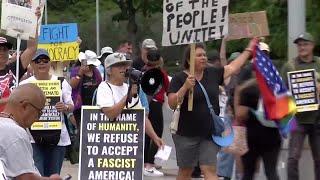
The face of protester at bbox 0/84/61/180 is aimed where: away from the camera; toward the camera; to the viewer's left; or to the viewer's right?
to the viewer's right

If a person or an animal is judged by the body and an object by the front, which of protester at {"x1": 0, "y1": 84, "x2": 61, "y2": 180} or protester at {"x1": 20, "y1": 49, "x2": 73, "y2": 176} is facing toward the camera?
protester at {"x1": 20, "y1": 49, "x2": 73, "y2": 176}

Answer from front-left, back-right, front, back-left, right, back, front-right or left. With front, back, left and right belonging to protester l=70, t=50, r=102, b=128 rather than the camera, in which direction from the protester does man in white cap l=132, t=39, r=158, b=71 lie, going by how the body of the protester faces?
left

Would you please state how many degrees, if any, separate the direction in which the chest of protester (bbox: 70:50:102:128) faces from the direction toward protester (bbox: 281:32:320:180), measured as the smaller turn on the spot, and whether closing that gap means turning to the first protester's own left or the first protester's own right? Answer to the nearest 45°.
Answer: approximately 45° to the first protester's own left

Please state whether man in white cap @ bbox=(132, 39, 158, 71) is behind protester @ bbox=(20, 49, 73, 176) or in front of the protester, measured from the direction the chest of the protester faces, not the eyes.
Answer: behind

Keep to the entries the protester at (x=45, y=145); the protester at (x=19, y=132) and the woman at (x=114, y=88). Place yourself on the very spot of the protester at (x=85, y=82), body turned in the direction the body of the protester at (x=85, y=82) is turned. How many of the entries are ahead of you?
3

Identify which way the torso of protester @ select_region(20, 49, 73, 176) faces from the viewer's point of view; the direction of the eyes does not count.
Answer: toward the camera

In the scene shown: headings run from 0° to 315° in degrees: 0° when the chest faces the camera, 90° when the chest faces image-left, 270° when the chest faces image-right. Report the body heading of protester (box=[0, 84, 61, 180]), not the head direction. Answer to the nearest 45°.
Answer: approximately 270°

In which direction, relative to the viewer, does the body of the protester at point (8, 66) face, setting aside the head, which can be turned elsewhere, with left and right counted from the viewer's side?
facing the viewer and to the right of the viewer

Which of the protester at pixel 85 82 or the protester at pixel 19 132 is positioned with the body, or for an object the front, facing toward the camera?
the protester at pixel 85 82
